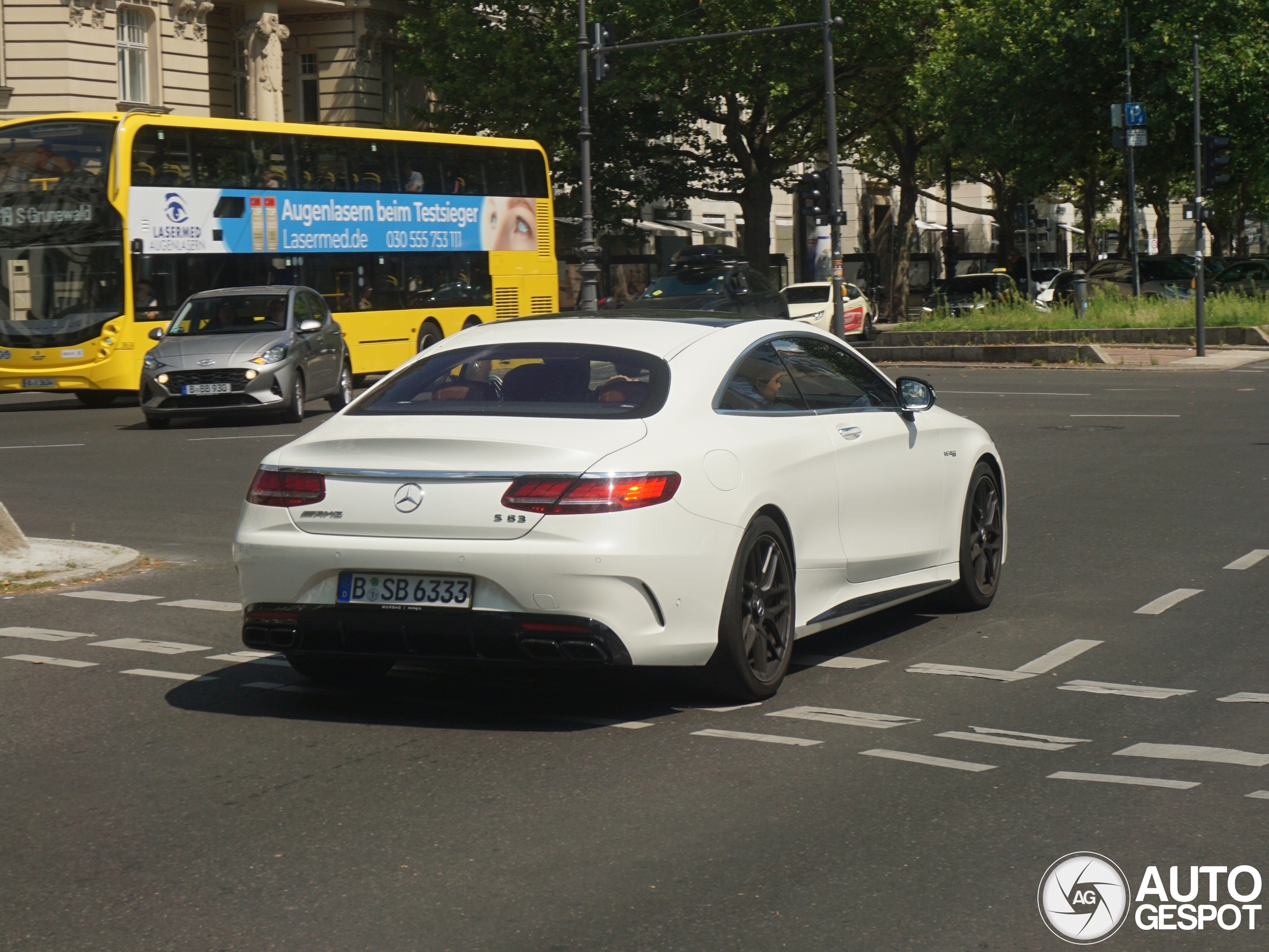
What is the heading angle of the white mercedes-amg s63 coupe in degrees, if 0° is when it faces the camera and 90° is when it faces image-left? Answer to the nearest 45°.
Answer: approximately 225°

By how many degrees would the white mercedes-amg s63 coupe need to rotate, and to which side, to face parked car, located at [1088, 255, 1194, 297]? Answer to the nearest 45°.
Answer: approximately 45° to its left

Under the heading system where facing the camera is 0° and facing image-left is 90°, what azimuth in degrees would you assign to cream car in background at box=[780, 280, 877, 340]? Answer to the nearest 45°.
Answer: approximately 45°

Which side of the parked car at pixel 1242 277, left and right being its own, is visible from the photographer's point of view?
left

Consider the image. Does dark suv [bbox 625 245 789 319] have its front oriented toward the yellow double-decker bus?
yes

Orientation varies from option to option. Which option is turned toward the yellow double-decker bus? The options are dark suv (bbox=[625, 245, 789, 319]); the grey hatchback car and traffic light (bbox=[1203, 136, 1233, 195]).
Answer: the dark suv
